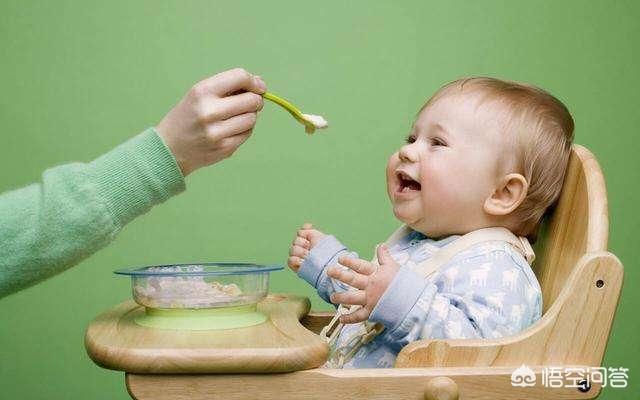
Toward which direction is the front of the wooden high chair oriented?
to the viewer's left
